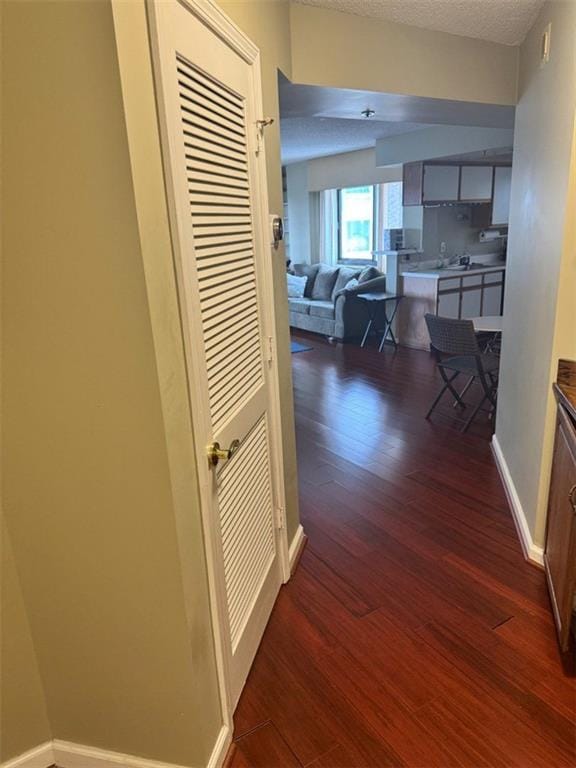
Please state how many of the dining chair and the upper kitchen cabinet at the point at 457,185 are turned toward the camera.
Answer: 1

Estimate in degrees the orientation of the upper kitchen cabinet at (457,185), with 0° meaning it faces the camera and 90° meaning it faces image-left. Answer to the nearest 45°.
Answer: approximately 0°

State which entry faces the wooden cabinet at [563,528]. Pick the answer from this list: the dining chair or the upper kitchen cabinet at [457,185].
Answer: the upper kitchen cabinet

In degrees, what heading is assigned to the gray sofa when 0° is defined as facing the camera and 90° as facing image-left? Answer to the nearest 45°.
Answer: approximately 45°

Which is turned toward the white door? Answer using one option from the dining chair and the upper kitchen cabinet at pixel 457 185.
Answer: the upper kitchen cabinet

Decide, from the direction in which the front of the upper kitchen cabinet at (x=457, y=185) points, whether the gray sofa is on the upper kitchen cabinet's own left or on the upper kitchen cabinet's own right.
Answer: on the upper kitchen cabinet's own right

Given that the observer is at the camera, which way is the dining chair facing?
facing away from the viewer and to the right of the viewer

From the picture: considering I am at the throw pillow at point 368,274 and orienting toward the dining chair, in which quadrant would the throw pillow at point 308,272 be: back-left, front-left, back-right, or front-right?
back-right

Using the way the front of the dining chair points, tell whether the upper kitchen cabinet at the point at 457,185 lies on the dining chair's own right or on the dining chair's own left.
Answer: on the dining chair's own left

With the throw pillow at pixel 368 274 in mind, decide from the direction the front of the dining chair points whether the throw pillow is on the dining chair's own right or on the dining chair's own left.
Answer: on the dining chair's own left
